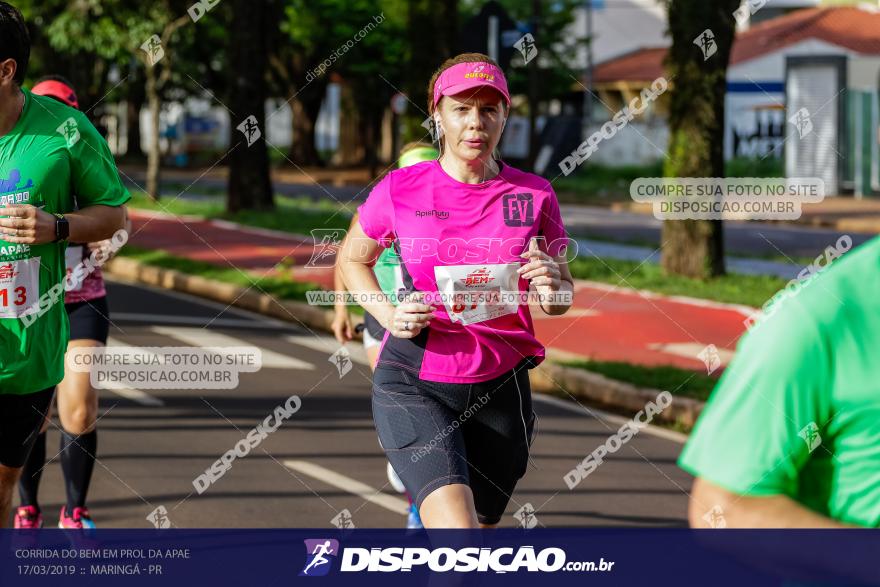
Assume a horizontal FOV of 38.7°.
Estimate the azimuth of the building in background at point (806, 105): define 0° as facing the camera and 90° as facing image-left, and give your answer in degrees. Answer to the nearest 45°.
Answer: approximately 0°

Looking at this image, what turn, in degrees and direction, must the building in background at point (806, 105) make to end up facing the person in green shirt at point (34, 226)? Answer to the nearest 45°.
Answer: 0° — it already faces them

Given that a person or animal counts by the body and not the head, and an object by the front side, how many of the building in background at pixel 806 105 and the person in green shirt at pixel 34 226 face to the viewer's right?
0

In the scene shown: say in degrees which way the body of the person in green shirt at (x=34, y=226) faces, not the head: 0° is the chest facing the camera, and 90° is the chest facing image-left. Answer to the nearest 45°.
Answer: approximately 45°

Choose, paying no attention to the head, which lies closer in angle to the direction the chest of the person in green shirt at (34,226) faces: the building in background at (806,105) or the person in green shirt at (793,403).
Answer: the person in green shirt

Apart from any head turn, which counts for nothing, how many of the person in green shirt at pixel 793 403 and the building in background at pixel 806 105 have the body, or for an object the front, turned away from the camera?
0

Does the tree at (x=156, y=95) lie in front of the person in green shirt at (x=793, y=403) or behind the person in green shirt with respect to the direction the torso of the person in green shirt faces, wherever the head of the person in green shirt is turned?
behind

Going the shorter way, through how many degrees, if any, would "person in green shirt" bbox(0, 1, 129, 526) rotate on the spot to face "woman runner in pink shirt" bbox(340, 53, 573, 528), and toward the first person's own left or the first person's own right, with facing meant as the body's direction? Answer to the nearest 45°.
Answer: approximately 90° to the first person's own left

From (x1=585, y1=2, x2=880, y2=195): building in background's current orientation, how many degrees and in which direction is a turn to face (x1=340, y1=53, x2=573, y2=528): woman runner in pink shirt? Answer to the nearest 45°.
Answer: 0° — it already faces them

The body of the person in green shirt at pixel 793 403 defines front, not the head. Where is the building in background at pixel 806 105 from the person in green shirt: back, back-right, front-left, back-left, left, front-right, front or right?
back-left

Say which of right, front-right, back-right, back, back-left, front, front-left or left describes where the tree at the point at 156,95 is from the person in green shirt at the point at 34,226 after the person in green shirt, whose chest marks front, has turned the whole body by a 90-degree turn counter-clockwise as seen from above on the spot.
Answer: back-left
